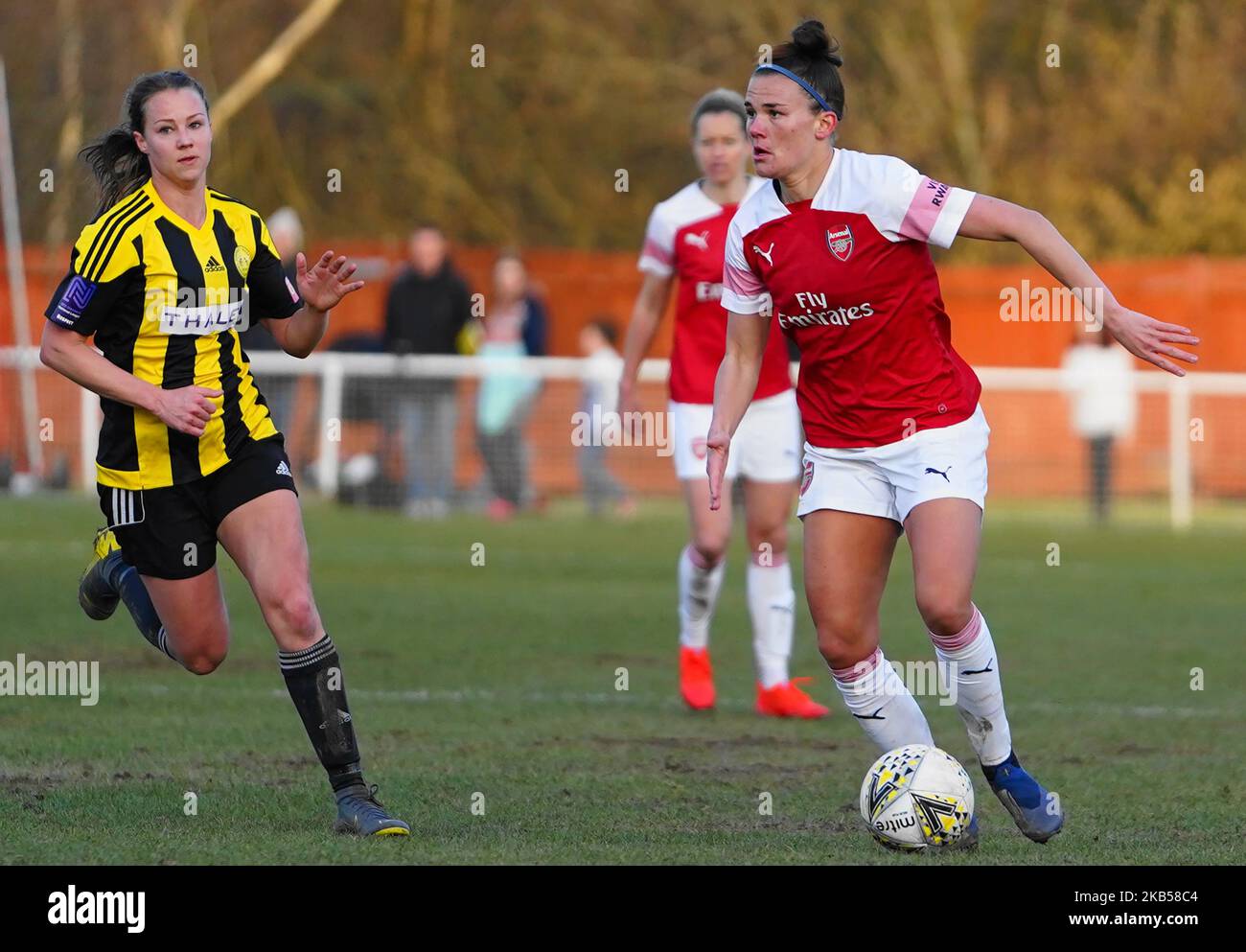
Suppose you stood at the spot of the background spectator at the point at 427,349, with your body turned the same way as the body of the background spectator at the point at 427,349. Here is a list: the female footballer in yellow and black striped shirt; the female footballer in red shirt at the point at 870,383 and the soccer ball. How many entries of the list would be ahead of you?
3

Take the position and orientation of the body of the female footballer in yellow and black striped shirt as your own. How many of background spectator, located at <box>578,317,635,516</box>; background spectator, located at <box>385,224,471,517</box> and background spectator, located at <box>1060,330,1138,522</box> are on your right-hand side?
0

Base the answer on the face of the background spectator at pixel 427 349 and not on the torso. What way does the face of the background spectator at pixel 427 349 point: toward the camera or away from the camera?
toward the camera

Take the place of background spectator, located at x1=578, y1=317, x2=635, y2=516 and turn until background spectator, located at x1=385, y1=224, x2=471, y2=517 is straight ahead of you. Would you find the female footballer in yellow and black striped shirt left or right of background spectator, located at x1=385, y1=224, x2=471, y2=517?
left

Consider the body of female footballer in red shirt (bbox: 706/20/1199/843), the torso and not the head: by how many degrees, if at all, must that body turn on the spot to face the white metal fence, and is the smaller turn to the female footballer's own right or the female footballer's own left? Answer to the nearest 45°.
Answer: approximately 135° to the female footballer's own right

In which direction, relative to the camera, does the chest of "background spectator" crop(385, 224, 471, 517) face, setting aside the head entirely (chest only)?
toward the camera

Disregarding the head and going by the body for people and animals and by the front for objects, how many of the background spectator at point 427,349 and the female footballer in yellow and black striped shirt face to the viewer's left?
0

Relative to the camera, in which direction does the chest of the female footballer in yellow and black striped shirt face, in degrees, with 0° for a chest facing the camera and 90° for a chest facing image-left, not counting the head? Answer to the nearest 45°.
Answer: approximately 315°

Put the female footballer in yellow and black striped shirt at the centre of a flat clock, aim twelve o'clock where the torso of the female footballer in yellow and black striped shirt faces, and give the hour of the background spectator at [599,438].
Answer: The background spectator is roughly at 8 o'clock from the female footballer in yellow and black striped shirt.
